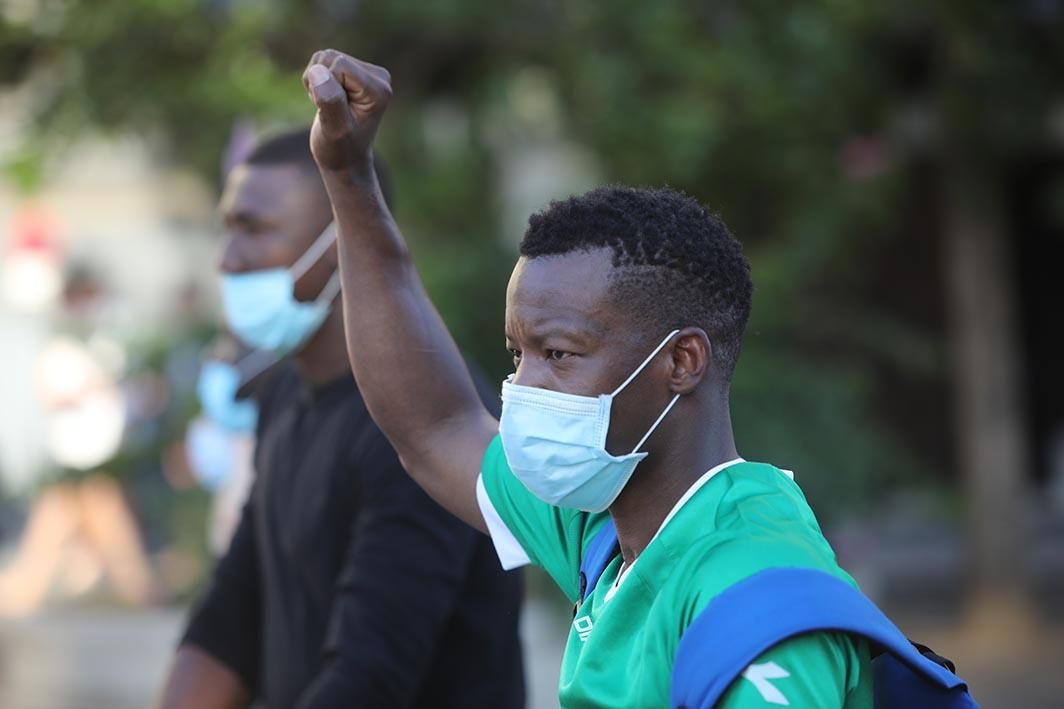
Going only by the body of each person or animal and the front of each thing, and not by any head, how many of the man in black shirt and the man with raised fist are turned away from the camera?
0

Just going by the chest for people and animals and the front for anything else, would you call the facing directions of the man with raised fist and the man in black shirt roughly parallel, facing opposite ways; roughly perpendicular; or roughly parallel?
roughly parallel

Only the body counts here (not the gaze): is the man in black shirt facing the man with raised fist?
no

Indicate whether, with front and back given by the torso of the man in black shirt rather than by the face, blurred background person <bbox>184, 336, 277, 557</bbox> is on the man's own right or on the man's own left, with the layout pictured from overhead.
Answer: on the man's own right

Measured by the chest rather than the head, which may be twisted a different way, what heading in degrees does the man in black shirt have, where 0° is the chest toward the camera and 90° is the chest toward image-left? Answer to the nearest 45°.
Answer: approximately 45°

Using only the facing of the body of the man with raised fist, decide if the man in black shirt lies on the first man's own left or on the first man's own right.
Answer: on the first man's own right

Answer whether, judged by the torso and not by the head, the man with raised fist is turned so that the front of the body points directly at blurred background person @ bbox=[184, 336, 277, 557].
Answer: no

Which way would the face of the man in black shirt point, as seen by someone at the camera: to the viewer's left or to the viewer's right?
to the viewer's left

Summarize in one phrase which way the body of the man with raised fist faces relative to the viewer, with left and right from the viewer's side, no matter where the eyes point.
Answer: facing the viewer and to the left of the viewer

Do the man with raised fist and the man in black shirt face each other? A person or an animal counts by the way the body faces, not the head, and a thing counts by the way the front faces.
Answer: no
